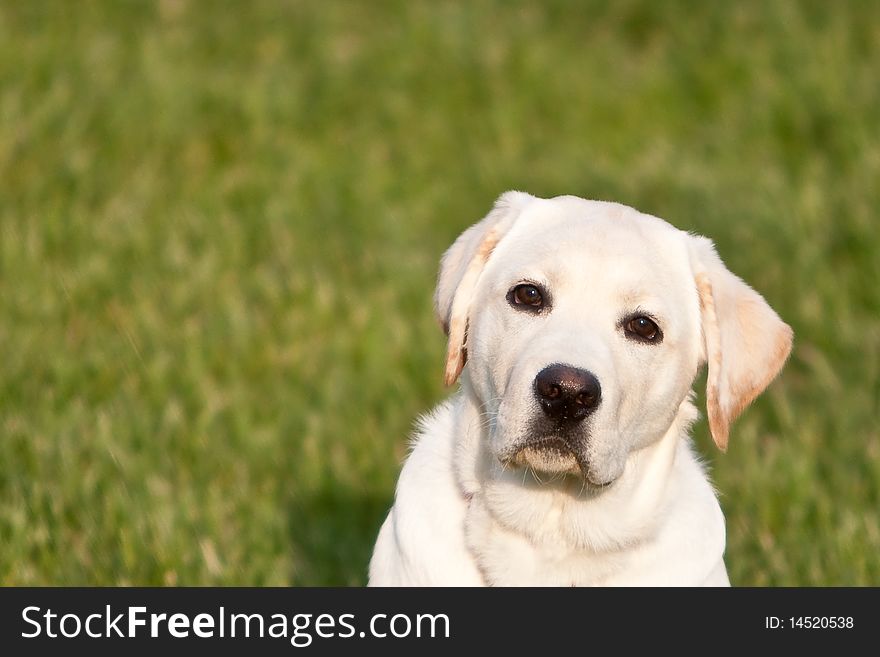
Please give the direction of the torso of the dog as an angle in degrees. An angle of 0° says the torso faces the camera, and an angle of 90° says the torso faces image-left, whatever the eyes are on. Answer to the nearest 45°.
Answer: approximately 0°
